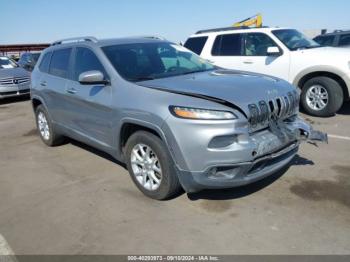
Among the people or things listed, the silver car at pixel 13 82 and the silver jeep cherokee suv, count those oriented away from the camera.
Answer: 0

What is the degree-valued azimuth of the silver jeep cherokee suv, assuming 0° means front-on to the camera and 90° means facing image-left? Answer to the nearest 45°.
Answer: approximately 315°

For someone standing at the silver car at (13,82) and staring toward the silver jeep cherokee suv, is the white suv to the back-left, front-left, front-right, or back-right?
front-left

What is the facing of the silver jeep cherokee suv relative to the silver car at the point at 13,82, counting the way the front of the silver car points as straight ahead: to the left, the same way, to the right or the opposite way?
the same way

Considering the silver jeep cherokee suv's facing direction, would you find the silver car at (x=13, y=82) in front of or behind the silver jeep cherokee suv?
behind

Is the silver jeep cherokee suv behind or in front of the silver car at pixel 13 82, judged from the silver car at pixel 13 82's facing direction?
in front

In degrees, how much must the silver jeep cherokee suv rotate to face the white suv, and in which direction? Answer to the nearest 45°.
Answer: approximately 90° to its left

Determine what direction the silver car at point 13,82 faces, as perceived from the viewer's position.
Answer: facing the viewer and to the right of the viewer
